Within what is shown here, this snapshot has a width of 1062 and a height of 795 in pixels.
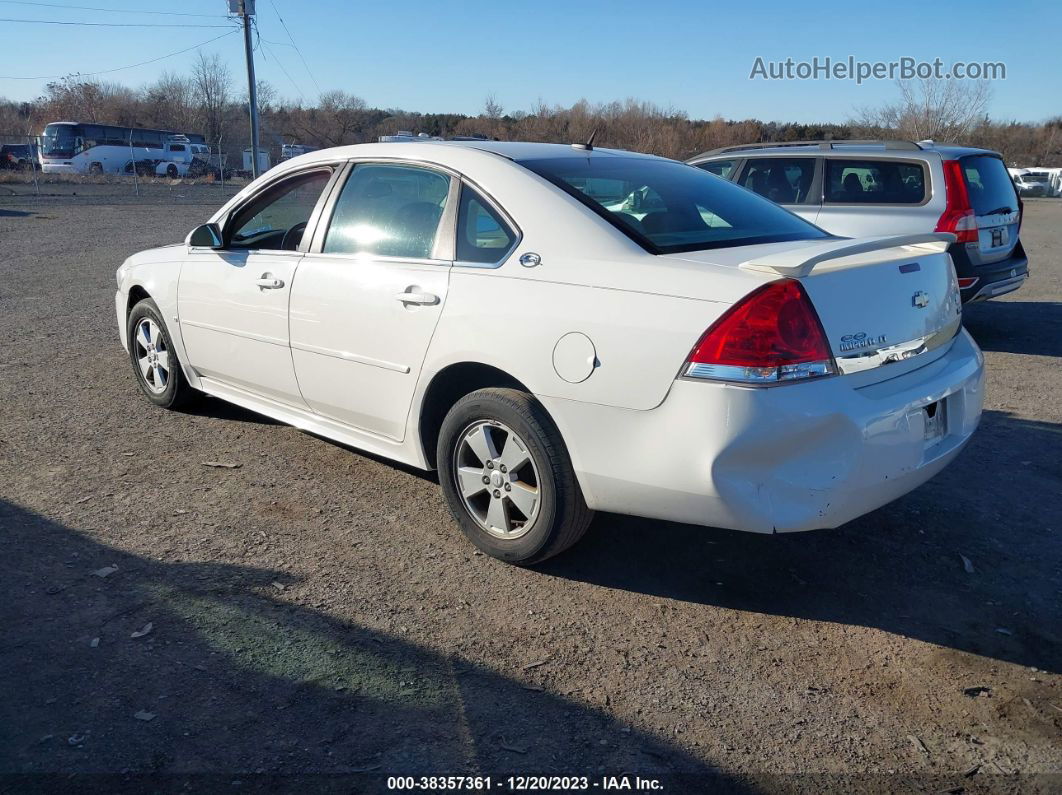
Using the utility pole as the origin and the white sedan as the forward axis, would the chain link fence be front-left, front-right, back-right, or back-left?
front-right

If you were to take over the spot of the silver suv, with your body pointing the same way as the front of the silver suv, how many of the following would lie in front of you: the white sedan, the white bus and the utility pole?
2

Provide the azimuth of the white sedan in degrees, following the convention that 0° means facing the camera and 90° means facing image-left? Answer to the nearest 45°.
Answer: approximately 135°

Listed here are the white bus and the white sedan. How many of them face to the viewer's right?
0

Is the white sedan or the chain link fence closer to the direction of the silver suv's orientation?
the chain link fence

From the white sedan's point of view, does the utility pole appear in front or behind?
in front

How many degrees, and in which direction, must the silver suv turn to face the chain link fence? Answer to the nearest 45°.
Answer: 0° — it already faces it

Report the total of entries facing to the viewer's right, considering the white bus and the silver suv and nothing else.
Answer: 0

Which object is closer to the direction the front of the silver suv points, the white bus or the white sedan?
the white bus

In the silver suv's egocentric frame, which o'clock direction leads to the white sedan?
The white sedan is roughly at 8 o'clock from the silver suv.

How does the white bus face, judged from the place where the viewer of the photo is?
facing the viewer and to the left of the viewer

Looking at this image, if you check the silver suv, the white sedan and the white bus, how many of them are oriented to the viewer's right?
0

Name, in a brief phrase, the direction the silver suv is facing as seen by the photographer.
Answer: facing away from the viewer and to the left of the viewer
